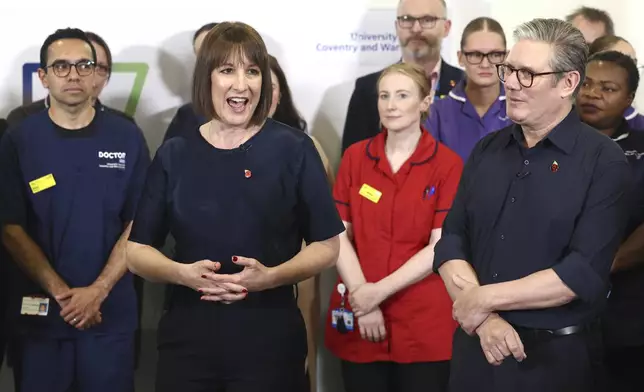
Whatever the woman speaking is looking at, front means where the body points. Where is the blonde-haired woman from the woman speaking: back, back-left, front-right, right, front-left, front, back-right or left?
back-left

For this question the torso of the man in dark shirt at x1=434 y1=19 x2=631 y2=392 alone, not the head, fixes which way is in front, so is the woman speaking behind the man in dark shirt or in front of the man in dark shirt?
in front

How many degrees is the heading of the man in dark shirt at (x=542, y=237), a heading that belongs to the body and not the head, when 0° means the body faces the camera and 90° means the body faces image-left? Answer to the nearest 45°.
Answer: approximately 45°

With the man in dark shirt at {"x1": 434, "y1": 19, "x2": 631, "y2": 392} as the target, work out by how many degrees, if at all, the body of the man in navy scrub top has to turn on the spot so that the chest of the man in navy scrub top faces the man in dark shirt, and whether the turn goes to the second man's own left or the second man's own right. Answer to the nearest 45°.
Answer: approximately 45° to the second man's own left

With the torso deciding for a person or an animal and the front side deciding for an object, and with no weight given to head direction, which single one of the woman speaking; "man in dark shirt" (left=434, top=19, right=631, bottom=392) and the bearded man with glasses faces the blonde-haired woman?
the bearded man with glasses

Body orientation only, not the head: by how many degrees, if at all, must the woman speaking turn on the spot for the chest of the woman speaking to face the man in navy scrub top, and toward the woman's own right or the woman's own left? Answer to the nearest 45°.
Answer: approximately 135° to the woman's own right

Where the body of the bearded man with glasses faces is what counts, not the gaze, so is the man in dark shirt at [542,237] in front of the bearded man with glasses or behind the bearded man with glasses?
in front

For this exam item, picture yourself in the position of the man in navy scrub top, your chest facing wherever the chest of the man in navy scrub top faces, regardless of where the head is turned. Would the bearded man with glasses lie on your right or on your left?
on your left

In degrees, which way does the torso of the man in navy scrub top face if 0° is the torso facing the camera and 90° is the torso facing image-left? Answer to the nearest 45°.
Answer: approximately 0°
